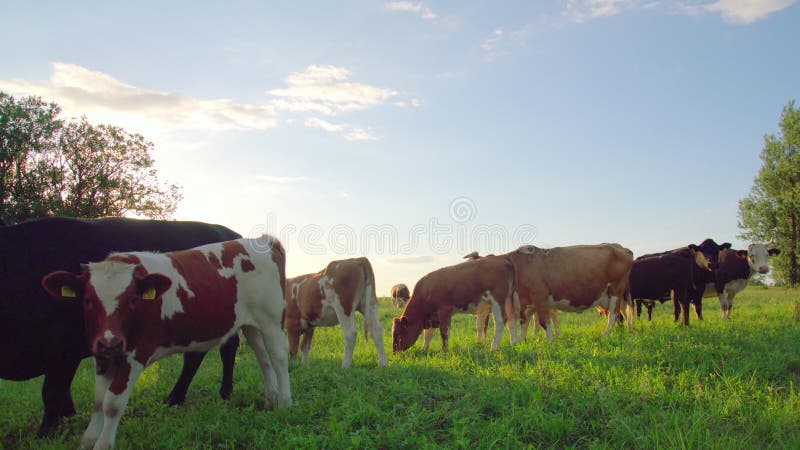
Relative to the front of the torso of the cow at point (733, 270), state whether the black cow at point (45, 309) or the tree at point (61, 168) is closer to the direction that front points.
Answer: the black cow

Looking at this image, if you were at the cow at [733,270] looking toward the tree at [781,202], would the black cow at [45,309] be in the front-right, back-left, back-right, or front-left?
back-left

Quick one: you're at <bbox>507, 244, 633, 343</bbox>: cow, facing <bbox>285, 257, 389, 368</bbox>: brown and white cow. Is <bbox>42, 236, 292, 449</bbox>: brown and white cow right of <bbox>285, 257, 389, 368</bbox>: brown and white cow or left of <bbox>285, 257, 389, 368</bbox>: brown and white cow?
left

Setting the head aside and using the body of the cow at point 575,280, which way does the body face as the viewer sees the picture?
to the viewer's left

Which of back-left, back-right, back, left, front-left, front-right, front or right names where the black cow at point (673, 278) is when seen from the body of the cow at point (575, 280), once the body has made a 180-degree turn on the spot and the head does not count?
front-left

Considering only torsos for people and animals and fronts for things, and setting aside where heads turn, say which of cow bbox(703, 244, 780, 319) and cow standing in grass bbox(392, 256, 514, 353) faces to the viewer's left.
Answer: the cow standing in grass

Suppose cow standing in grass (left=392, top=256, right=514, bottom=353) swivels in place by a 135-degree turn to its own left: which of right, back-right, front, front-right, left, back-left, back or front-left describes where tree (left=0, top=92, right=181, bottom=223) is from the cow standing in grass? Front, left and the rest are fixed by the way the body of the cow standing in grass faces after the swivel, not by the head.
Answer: back

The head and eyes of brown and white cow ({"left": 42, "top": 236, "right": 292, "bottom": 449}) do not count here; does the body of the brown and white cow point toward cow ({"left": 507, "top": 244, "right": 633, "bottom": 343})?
no

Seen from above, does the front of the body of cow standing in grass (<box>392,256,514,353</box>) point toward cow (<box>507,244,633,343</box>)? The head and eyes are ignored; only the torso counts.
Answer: no

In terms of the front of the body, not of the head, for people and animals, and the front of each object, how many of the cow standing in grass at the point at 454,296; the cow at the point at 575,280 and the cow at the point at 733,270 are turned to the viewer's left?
2

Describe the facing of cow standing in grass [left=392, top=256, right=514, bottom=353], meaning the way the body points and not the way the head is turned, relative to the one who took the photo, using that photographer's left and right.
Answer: facing to the left of the viewer

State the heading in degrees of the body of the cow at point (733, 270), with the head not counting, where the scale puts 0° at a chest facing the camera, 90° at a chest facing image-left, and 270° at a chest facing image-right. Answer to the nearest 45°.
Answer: approximately 315°

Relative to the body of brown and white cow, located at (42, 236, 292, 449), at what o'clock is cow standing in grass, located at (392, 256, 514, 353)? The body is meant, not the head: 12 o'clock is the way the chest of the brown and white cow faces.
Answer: The cow standing in grass is roughly at 6 o'clock from the brown and white cow.

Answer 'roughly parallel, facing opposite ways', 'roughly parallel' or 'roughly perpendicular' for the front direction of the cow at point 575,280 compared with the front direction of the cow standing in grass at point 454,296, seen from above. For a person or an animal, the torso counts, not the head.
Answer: roughly parallel

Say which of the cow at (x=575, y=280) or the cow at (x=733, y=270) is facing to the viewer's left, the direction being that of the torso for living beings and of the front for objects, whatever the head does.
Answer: the cow at (x=575, y=280)

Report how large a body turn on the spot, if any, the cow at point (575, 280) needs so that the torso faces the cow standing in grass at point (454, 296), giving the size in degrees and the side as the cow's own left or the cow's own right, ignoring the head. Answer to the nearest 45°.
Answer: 0° — it already faces it
